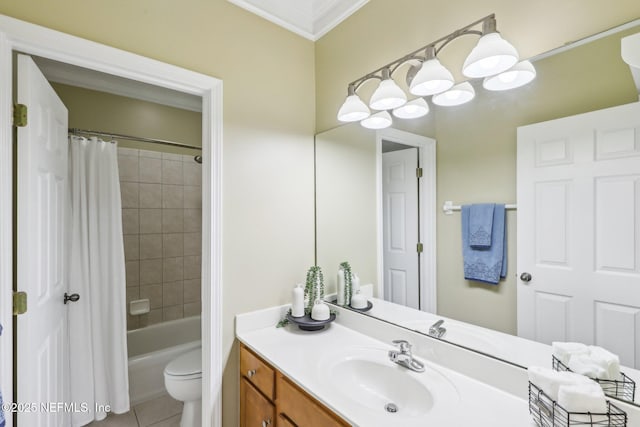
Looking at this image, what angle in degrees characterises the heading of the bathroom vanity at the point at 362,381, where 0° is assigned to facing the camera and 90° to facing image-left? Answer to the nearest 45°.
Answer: approximately 45°

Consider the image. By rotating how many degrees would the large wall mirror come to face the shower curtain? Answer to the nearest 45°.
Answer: approximately 45° to its right

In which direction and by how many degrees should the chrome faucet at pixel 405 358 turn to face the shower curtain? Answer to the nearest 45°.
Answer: approximately 45° to its right

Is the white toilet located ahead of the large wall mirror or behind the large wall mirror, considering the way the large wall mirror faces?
ahead

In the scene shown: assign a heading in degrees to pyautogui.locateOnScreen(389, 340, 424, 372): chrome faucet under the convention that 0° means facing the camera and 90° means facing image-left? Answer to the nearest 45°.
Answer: approximately 45°

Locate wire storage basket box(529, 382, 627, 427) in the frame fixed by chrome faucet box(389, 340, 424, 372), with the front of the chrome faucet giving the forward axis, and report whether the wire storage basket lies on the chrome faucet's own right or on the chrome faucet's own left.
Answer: on the chrome faucet's own left

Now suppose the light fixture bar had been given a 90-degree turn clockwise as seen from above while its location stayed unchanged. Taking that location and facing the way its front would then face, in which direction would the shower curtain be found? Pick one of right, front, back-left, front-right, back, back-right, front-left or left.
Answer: front-left

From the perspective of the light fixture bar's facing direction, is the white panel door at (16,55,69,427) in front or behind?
in front

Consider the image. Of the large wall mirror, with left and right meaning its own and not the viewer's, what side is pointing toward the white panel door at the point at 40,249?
front

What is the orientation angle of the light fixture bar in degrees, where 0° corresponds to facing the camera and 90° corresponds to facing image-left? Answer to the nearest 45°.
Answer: approximately 45°

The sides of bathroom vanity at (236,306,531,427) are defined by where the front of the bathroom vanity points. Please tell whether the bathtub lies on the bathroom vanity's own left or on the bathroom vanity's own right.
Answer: on the bathroom vanity's own right
